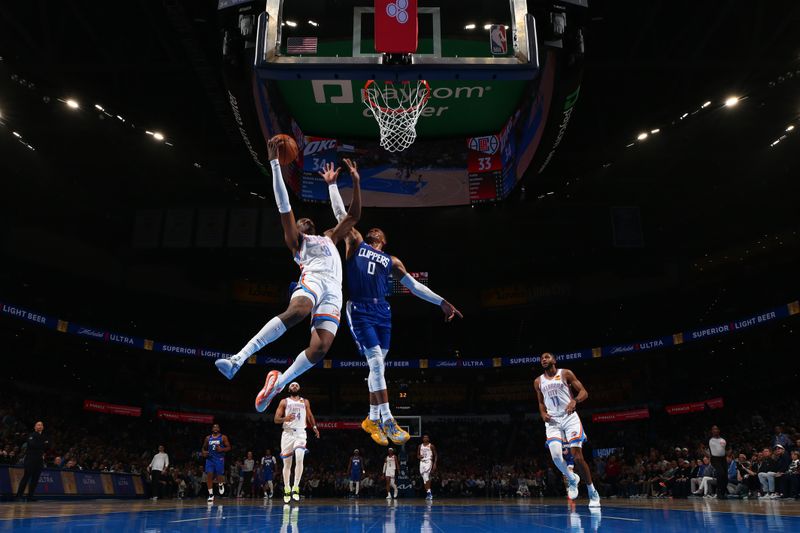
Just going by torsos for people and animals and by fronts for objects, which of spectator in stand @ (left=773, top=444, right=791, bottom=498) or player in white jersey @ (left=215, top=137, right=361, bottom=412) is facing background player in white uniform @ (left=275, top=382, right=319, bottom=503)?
the spectator in stand

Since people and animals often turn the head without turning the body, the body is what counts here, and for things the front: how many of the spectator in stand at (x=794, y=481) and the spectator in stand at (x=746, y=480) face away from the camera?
0

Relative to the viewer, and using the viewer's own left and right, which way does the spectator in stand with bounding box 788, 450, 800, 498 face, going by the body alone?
facing the viewer and to the left of the viewer

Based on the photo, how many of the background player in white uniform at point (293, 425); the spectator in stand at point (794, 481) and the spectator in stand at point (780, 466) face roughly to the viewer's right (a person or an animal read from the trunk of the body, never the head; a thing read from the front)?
0

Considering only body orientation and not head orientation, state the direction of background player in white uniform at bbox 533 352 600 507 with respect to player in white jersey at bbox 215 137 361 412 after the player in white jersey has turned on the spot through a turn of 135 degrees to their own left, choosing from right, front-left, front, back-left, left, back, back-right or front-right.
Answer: front-right

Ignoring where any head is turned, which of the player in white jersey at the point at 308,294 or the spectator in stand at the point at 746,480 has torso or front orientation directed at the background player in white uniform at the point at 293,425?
the spectator in stand

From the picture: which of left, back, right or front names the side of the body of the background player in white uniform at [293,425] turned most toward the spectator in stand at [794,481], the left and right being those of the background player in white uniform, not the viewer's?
left

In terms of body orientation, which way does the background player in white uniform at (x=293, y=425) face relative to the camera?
toward the camera

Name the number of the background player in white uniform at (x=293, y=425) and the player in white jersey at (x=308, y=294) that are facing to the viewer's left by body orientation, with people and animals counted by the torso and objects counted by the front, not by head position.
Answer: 0

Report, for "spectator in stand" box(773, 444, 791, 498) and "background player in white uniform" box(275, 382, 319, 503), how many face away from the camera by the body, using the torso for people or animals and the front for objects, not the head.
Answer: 0

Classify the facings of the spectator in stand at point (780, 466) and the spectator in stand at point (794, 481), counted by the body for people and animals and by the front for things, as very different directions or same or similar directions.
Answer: same or similar directions

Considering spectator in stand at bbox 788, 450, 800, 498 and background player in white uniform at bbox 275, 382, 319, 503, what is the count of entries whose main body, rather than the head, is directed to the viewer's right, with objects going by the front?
0

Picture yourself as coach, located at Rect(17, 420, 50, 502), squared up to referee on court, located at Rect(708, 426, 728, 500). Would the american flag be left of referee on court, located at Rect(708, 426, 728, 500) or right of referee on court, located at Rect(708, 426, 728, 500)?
right
